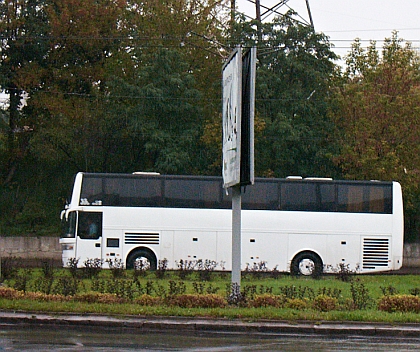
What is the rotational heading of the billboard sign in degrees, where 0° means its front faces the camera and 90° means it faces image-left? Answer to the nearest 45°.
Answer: approximately 90°

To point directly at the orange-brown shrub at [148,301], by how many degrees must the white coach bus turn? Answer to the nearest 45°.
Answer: approximately 90° to its left

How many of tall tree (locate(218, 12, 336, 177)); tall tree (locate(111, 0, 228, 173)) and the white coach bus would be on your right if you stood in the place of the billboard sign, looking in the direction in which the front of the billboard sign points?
3

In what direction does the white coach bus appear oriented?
to the viewer's left

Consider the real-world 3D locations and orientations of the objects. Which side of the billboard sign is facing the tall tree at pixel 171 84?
right

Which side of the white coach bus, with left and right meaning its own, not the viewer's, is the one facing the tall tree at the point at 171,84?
right

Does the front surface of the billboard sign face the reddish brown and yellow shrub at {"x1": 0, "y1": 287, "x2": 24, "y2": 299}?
yes

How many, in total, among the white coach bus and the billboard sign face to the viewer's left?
2
